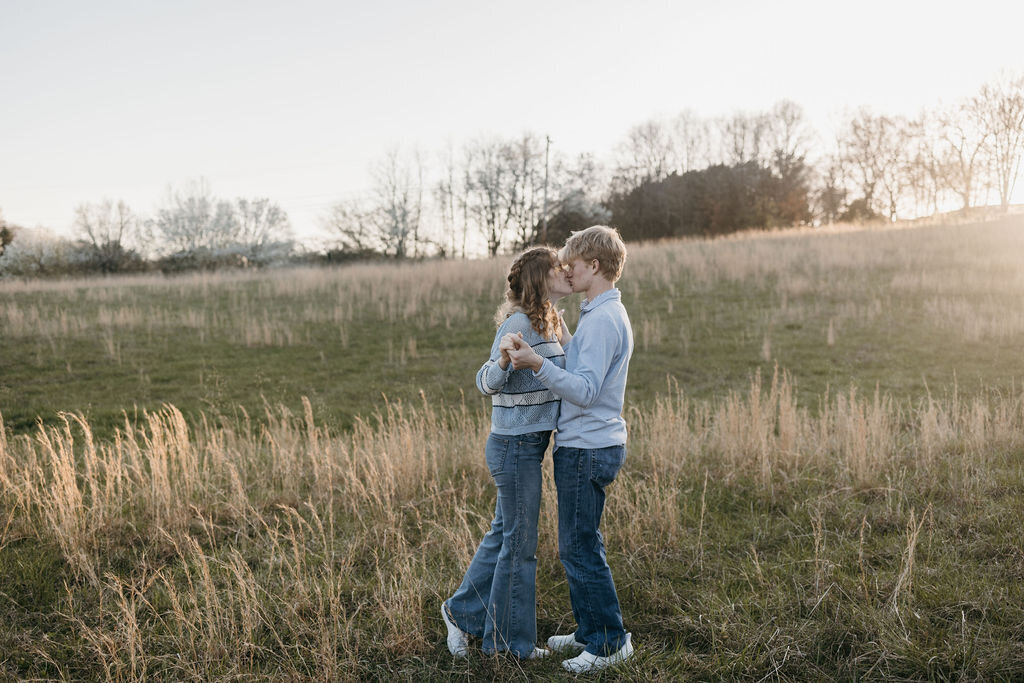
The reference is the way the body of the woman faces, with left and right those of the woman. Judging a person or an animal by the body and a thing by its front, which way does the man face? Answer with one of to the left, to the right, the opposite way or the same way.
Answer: the opposite way

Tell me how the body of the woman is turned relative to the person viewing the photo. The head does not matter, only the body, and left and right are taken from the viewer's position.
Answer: facing to the right of the viewer

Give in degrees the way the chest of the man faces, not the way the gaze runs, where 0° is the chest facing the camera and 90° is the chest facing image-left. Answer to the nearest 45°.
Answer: approximately 90°

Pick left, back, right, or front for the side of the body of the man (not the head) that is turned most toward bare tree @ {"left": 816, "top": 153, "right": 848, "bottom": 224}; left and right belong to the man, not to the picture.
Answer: right

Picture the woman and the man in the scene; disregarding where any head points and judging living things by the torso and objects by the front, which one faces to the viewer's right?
the woman

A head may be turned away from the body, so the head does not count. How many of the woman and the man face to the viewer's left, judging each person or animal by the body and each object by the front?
1

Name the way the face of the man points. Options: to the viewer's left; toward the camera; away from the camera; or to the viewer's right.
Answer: to the viewer's left

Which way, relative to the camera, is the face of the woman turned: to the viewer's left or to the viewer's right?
to the viewer's right

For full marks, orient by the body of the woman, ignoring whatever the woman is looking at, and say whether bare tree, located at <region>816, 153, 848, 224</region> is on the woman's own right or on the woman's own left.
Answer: on the woman's own left
